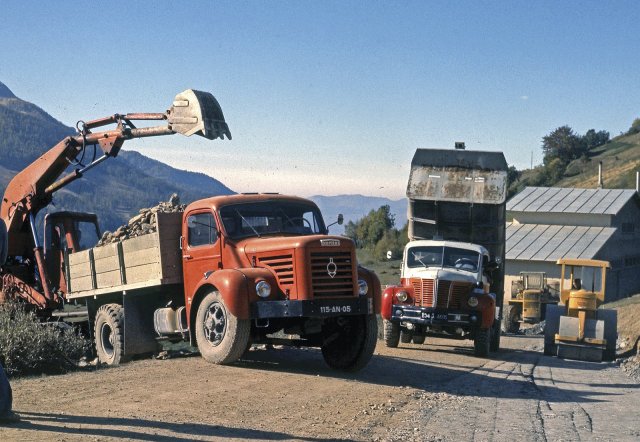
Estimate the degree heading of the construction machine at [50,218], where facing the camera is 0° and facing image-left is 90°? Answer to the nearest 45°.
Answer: approximately 270°

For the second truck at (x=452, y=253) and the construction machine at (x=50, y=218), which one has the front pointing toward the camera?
the second truck

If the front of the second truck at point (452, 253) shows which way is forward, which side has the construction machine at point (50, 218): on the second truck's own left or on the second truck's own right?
on the second truck's own right

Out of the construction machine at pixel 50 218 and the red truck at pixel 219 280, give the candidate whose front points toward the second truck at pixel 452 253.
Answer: the construction machine

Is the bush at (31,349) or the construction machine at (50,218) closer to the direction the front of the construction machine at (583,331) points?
the bush

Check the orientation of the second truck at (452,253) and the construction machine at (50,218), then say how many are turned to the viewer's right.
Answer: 1

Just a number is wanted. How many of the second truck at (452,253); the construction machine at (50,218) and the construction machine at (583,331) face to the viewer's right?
1

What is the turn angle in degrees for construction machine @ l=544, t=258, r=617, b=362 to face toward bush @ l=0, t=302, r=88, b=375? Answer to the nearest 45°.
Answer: approximately 45° to its right

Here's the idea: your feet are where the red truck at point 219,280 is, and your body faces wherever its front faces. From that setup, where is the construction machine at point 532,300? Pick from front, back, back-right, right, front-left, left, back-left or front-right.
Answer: left

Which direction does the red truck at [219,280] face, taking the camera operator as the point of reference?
facing the viewer and to the right of the viewer

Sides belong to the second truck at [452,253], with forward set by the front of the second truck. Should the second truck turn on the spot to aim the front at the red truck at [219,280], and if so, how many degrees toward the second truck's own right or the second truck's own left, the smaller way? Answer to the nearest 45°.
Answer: approximately 45° to the second truck's own right

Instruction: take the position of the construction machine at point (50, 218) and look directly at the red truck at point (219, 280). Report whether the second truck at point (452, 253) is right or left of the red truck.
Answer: left

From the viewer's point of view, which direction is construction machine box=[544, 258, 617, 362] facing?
toward the camera
